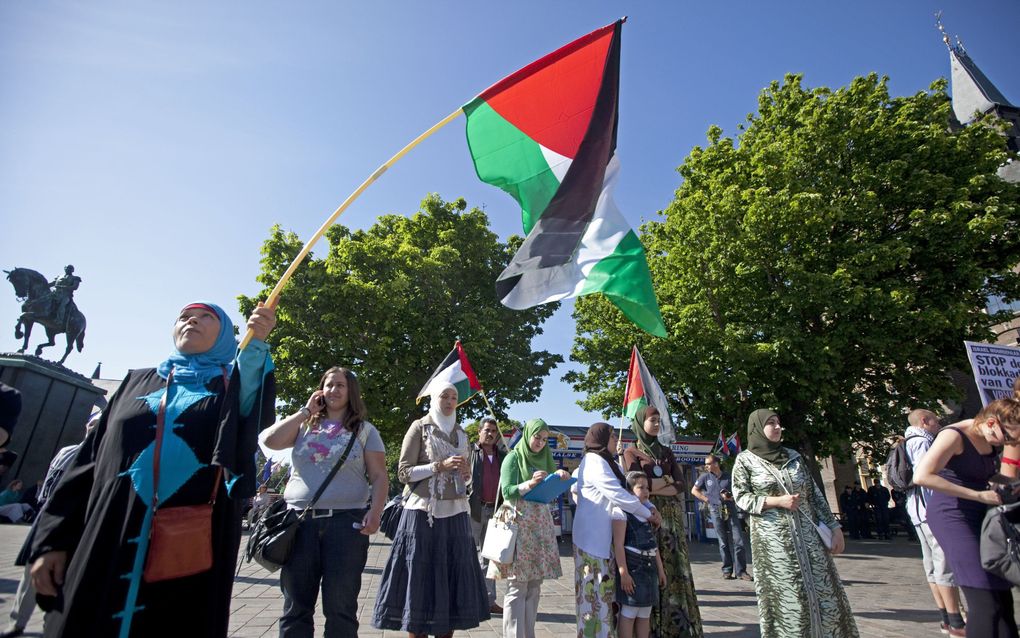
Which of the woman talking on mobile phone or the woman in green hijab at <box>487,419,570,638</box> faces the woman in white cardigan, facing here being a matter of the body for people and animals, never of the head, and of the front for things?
the woman in green hijab

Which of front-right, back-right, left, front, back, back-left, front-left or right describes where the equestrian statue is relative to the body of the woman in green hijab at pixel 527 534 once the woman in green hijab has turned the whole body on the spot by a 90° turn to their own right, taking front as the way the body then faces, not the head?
right

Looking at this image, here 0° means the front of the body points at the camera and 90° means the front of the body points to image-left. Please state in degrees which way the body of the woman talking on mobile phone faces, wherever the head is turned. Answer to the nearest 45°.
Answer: approximately 0°

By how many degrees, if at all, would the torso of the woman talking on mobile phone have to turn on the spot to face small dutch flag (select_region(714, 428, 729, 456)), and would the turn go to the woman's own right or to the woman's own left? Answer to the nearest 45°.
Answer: approximately 135° to the woman's own left

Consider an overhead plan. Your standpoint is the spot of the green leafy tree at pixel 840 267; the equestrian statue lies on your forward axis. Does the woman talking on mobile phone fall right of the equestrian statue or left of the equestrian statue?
left

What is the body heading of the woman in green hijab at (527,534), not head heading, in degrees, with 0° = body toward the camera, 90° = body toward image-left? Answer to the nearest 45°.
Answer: approximately 315°

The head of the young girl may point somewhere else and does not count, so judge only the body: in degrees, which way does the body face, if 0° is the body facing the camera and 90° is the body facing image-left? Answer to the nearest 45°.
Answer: approximately 315°

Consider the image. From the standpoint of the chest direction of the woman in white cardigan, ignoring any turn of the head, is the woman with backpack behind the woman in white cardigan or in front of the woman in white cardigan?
in front

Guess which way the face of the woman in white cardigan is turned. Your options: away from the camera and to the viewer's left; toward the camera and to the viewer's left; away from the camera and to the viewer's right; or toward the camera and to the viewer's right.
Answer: away from the camera and to the viewer's right

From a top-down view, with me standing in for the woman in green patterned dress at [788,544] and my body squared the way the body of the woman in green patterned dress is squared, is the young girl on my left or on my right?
on my right

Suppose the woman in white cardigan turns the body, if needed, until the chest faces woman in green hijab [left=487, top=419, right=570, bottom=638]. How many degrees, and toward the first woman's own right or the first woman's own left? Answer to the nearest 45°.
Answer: approximately 135° to the first woman's own left

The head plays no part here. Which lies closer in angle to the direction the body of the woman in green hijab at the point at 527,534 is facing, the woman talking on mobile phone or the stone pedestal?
the woman talking on mobile phone

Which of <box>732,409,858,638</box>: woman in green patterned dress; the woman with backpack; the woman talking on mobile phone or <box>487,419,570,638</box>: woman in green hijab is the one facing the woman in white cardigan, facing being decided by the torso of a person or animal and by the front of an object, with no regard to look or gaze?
the woman in green hijab
